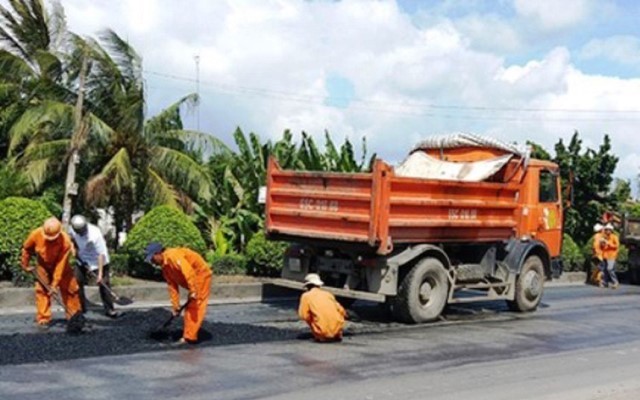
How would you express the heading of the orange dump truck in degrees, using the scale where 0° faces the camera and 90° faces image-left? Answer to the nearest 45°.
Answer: approximately 225°

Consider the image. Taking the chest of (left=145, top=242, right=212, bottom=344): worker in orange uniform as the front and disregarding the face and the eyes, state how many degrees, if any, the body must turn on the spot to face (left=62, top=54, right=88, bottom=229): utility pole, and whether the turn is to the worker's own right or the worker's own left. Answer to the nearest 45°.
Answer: approximately 90° to the worker's own right

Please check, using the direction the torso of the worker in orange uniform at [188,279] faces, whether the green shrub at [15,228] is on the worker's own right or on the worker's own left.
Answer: on the worker's own right

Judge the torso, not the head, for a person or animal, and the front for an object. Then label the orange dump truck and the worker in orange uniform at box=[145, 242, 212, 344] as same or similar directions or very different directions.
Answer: very different directions

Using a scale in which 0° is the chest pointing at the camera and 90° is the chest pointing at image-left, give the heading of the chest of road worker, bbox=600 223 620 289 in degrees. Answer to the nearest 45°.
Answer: approximately 45°

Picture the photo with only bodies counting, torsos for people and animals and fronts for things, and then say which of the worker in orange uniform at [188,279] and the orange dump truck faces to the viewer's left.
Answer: the worker in orange uniform

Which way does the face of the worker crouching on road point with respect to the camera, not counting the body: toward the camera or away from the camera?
away from the camera

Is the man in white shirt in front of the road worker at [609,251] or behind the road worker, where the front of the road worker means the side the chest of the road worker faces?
in front

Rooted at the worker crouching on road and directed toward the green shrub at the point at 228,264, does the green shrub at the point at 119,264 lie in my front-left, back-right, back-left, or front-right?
front-left

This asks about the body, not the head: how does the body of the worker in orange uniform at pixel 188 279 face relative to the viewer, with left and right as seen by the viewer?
facing to the left of the viewer

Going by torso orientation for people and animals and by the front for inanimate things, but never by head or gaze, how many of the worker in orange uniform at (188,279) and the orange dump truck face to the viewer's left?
1

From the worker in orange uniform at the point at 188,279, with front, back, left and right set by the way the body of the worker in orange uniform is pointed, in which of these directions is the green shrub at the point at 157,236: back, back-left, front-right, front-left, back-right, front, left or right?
right

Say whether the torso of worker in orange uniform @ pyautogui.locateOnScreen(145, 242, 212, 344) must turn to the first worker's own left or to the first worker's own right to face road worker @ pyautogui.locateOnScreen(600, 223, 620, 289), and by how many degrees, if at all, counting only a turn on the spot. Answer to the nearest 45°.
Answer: approximately 135° to the first worker's own right

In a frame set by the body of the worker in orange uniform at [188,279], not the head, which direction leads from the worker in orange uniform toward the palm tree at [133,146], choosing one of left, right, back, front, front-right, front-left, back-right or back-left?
right
